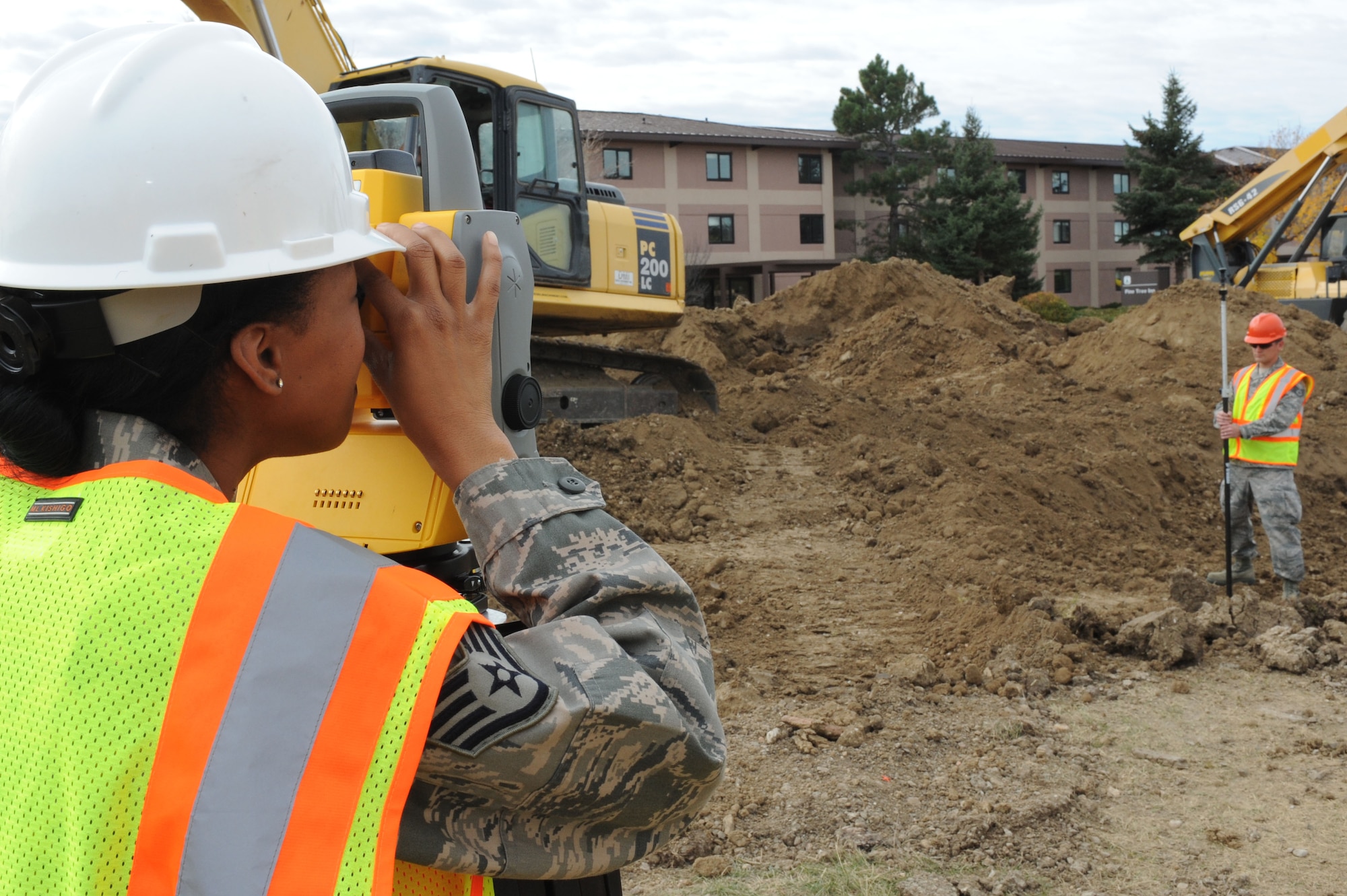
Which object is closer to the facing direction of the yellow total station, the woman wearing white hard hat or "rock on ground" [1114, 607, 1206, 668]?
the rock on ground

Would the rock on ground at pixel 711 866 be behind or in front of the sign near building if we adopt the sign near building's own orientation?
in front

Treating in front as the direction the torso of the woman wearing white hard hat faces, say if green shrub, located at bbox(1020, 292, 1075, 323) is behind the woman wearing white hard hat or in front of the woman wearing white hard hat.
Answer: in front

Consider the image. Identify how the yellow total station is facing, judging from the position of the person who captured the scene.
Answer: facing away from the viewer and to the right of the viewer

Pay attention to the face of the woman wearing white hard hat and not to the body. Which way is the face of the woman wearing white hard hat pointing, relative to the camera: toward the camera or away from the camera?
away from the camera

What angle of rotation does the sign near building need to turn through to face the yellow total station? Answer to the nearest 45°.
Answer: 0° — it already faces it

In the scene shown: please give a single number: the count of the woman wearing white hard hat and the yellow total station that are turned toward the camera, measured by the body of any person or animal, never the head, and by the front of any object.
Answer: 0

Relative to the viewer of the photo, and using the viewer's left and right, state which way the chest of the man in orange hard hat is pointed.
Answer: facing the viewer and to the left of the viewer

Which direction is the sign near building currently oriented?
toward the camera

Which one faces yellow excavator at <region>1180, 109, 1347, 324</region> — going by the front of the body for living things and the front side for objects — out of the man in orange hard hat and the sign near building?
the sign near building

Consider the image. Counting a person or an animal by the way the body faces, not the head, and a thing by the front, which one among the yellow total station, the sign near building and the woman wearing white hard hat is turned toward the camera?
the sign near building
